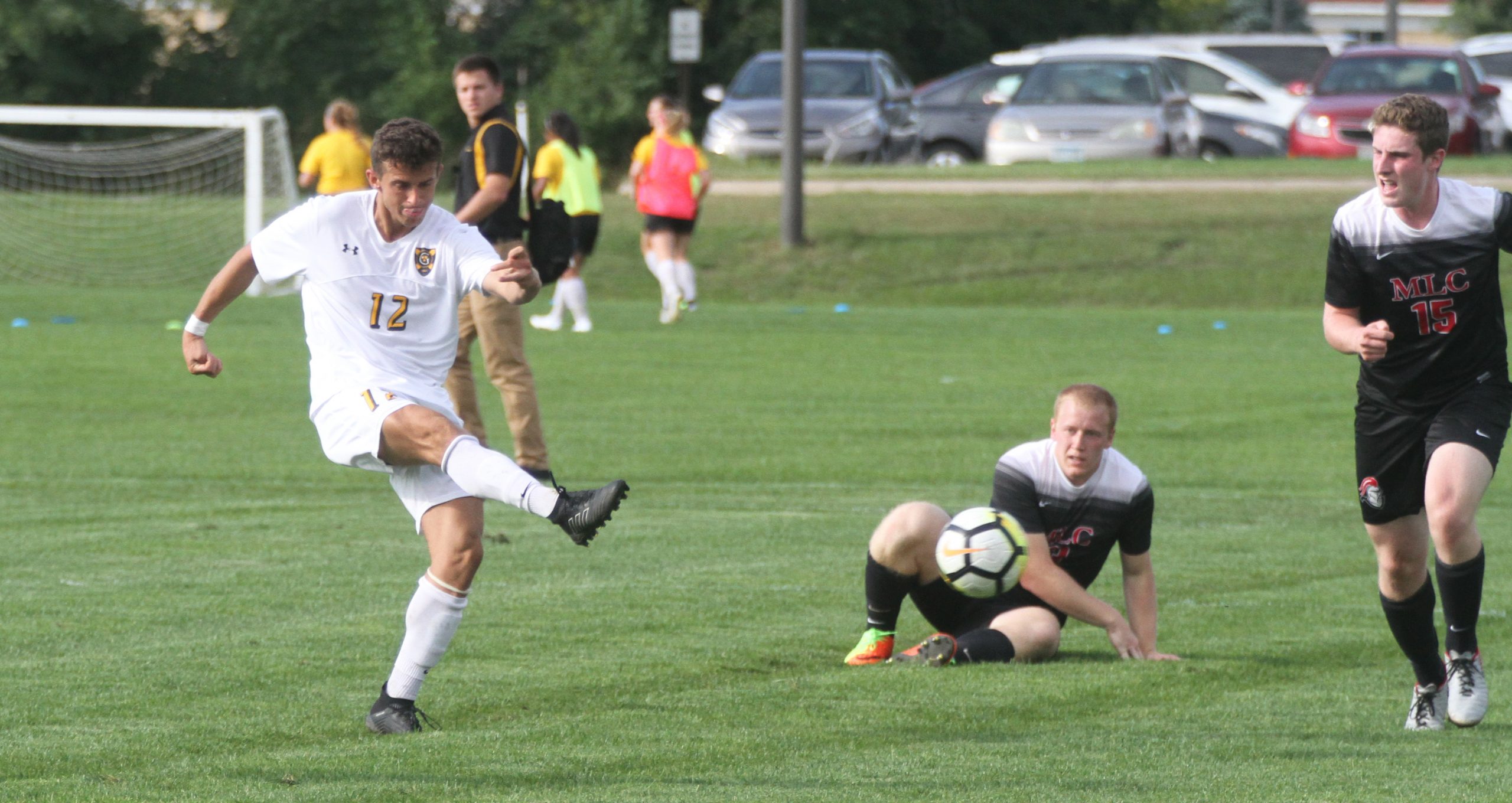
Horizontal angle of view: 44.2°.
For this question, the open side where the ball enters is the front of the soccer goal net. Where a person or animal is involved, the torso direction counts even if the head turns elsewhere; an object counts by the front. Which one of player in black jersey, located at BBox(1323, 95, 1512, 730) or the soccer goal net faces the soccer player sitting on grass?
the soccer goal net

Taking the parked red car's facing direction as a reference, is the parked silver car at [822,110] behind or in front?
in front

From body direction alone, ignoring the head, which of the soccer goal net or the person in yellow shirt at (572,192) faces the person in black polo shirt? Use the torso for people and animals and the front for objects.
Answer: the soccer goal net

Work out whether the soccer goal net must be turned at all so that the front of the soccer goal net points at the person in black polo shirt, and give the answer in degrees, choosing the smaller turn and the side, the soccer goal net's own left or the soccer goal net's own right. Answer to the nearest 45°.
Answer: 0° — it already faces them

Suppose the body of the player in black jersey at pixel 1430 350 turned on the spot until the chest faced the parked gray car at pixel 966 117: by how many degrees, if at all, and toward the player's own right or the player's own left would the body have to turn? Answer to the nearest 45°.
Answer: approximately 180°

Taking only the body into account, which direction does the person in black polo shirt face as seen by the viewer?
to the viewer's left

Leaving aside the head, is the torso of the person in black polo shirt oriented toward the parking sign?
no

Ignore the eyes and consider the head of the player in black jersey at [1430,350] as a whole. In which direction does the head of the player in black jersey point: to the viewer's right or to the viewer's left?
to the viewer's left

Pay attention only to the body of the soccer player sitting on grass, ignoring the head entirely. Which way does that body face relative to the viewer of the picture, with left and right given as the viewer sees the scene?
facing the viewer

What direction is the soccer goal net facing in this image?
toward the camera

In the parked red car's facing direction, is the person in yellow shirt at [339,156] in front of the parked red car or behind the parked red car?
in front

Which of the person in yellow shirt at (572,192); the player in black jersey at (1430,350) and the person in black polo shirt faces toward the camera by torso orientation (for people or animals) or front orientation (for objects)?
the player in black jersey

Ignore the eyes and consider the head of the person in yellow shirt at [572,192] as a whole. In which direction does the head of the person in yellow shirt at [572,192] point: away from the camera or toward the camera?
away from the camera

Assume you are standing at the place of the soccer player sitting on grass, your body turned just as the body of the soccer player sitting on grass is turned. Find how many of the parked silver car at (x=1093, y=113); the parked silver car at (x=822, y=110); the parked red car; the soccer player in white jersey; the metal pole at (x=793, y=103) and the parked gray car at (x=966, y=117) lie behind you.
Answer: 5

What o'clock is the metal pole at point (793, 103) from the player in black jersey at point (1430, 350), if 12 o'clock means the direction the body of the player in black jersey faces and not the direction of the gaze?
The metal pole is roughly at 5 o'clock from the player in black jersey.

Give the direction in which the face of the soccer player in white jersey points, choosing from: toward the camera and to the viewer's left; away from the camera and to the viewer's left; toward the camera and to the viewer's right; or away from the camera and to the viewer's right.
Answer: toward the camera and to the viewer's right

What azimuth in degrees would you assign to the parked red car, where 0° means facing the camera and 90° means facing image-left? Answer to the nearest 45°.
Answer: approximately 45°

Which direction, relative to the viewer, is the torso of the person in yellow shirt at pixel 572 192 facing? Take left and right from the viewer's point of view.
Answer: facing away from the viewer and to the left of the viewer

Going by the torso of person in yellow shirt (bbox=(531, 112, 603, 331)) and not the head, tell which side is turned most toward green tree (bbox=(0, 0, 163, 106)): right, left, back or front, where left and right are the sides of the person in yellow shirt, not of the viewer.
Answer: front

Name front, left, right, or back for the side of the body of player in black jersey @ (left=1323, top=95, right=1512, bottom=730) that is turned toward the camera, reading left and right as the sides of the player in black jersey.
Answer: front
